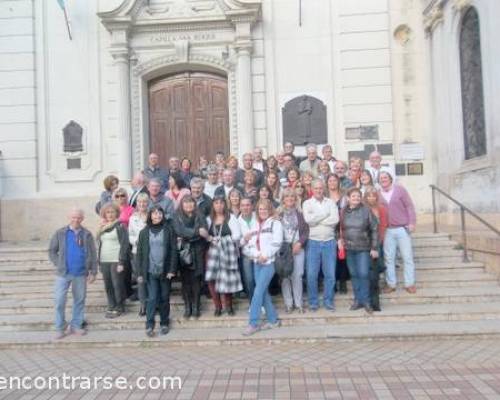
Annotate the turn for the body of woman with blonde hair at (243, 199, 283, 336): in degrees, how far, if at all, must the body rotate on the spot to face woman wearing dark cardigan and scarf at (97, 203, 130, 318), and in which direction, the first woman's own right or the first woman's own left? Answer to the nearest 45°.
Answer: approximately 45° to the first woman's own right

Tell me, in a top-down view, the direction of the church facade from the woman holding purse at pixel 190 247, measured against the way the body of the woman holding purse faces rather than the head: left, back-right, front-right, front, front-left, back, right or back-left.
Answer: back

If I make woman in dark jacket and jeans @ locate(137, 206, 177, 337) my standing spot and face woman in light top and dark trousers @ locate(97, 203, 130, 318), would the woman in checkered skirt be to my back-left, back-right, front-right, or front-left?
back-right

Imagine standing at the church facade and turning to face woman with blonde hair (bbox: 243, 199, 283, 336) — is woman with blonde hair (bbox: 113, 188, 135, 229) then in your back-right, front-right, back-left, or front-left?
front-right

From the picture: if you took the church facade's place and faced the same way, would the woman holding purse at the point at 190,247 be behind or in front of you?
in front

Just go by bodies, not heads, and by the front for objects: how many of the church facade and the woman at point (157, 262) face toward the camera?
2

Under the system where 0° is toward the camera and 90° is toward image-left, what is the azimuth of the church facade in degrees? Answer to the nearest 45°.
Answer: approximately 0°

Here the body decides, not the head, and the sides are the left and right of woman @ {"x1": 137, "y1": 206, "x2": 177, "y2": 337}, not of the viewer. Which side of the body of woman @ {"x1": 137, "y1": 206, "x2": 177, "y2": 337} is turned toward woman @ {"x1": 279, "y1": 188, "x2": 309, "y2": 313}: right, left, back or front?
left

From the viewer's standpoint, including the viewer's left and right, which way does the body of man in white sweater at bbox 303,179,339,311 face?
facing the viewer

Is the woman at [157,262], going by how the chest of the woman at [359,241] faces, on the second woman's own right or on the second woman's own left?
on the second woman's own right

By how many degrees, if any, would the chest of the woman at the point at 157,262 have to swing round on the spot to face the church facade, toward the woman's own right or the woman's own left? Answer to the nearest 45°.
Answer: approximately 180°

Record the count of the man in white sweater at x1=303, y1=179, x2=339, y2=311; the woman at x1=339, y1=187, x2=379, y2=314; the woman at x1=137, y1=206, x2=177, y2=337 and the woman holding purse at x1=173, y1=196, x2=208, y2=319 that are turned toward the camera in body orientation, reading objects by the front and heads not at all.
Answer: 4

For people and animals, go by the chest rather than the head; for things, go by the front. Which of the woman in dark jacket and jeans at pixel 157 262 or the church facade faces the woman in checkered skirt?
the church facade

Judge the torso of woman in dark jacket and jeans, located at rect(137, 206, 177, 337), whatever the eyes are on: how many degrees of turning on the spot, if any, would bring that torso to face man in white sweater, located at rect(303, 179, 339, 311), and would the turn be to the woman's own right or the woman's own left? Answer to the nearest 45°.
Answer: approximately 90° to the woman's own left
